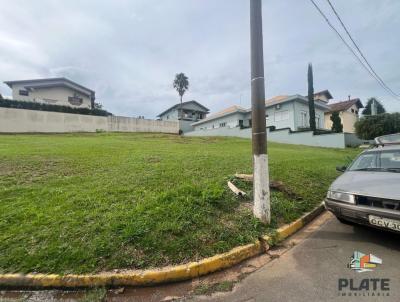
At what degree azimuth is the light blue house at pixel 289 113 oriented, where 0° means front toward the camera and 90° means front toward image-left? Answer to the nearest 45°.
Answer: approximately 315°

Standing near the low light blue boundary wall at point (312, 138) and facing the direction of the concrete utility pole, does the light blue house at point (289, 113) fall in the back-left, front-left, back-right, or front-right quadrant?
back-right

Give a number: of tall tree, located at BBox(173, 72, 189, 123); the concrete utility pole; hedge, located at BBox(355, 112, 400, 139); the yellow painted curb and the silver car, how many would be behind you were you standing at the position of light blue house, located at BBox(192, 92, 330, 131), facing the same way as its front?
1

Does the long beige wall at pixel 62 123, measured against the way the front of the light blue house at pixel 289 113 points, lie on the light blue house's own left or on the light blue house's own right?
on the light blue house's own right

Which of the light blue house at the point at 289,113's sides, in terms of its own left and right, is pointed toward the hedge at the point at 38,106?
right

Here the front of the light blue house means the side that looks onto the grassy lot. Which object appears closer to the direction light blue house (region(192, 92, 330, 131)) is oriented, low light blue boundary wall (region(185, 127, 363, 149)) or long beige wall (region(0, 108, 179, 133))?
the low light blue boundary wall

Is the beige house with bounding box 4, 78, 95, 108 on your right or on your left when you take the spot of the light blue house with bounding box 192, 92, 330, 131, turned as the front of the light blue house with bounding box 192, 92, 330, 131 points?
on your right

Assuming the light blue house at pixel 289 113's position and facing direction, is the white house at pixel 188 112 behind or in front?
behind

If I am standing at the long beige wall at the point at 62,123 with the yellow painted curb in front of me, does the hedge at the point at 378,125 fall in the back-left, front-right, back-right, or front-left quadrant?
front-left

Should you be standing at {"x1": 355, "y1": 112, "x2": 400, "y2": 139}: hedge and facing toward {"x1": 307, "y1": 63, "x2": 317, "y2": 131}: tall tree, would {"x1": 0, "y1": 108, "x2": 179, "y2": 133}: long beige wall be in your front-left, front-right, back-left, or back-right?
front-left

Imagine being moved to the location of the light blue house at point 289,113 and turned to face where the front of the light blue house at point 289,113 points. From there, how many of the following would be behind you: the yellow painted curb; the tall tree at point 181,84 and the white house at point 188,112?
2

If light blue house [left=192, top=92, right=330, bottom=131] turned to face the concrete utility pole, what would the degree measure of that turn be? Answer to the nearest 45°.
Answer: approximately 45° to its right

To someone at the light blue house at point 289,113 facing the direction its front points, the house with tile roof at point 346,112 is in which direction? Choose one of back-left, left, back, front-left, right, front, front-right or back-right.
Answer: left
